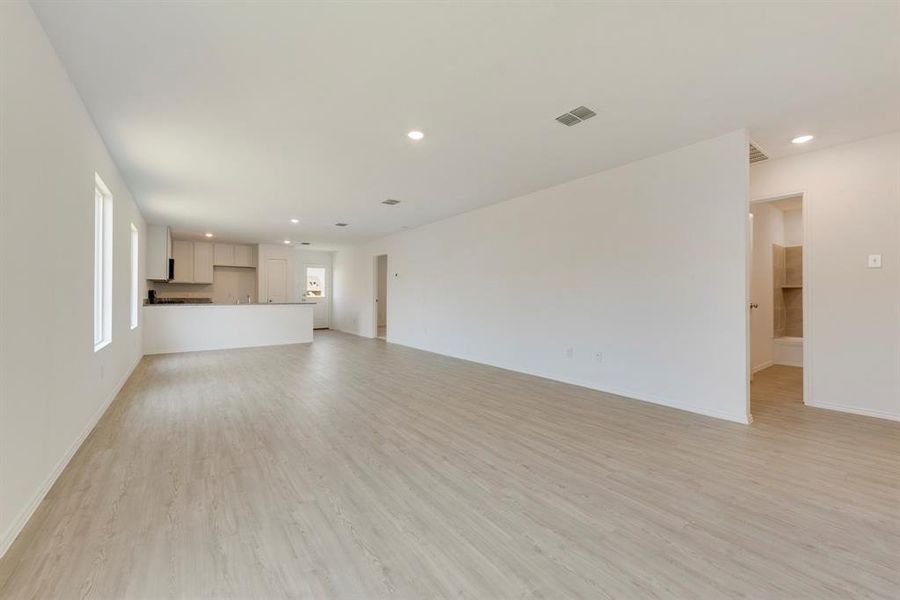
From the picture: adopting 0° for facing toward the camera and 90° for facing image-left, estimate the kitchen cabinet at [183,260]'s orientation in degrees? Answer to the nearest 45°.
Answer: approximately 0°

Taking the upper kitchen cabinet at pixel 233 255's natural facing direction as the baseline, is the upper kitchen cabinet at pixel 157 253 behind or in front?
in front

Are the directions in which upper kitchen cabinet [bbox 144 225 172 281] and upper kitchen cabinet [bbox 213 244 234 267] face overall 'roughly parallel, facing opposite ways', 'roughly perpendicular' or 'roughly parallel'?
roughly perpendicular

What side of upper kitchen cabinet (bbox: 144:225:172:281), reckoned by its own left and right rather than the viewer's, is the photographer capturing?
right

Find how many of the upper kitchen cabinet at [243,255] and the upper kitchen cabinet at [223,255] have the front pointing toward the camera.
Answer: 2

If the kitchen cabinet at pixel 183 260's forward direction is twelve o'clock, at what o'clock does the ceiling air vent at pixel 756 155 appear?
The ceiling air vent is roughly at 11 o'clock from the kitchen cabinet.

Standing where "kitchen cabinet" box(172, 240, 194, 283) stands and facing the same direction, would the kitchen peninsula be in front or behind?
in front

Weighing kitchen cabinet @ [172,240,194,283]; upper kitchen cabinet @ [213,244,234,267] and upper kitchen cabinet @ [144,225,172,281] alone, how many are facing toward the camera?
2

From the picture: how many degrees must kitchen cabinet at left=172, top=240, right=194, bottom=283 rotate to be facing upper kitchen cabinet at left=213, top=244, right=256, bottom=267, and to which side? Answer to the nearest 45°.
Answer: approximately 90° to its left

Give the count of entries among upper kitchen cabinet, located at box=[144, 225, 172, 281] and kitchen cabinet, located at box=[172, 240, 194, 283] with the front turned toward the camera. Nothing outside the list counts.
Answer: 1

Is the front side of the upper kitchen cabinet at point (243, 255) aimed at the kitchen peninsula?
yes
